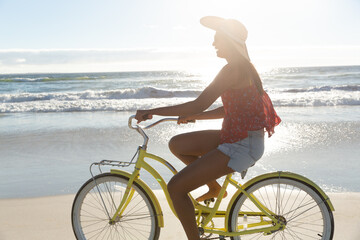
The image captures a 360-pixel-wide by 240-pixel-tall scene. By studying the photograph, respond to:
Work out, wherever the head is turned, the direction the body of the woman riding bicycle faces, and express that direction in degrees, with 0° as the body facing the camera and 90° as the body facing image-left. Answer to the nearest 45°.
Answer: approximately 90°

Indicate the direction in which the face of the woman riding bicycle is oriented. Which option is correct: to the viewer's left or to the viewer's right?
to the viewer's left
